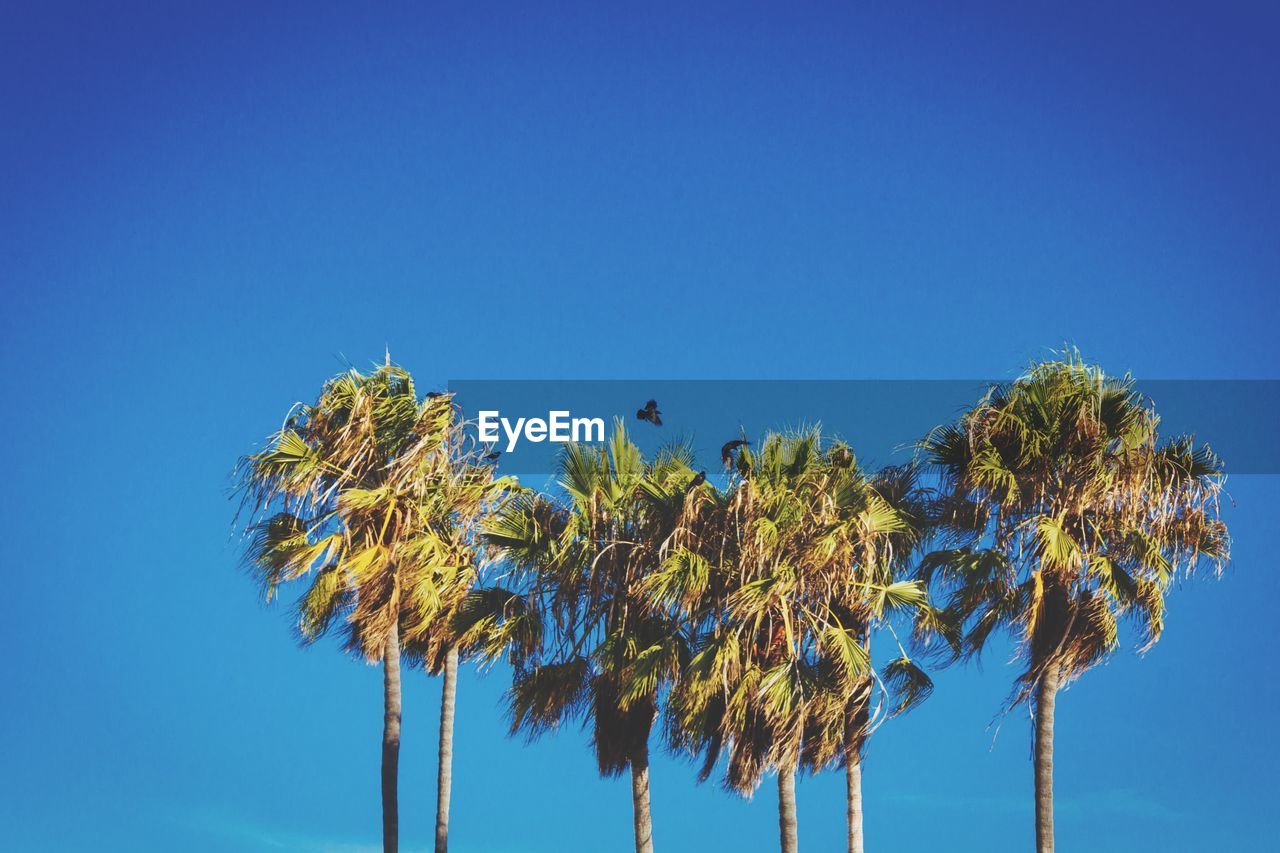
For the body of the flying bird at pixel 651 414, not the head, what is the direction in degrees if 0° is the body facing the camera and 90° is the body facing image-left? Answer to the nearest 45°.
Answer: approximately 90°

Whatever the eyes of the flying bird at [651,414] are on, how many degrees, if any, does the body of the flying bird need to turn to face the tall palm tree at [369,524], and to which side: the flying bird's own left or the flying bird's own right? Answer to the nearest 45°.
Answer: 0° — it already faces it
